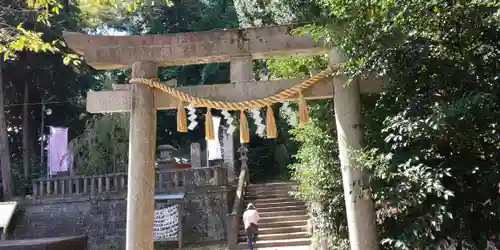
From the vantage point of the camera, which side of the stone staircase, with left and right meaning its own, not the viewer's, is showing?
front

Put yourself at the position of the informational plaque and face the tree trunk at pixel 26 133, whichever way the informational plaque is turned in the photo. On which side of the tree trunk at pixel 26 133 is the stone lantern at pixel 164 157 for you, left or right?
right

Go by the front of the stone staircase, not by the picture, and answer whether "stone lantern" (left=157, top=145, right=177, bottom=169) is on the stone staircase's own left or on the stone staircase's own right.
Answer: on the stone staircase's own right

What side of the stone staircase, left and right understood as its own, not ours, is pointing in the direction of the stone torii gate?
front

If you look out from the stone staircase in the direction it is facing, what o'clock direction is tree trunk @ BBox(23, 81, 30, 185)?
The tree trunk is roughly at 4 o'clock from the stone staircase.

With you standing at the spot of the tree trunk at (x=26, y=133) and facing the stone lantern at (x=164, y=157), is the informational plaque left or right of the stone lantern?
right

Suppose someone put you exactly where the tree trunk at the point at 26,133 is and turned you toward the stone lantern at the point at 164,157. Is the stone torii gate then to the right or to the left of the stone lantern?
right

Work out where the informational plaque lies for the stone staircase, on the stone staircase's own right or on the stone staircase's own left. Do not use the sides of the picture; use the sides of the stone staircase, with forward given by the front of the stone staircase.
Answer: on the stone staircase's own right

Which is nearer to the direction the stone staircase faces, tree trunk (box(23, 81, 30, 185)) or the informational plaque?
the informational plaque
